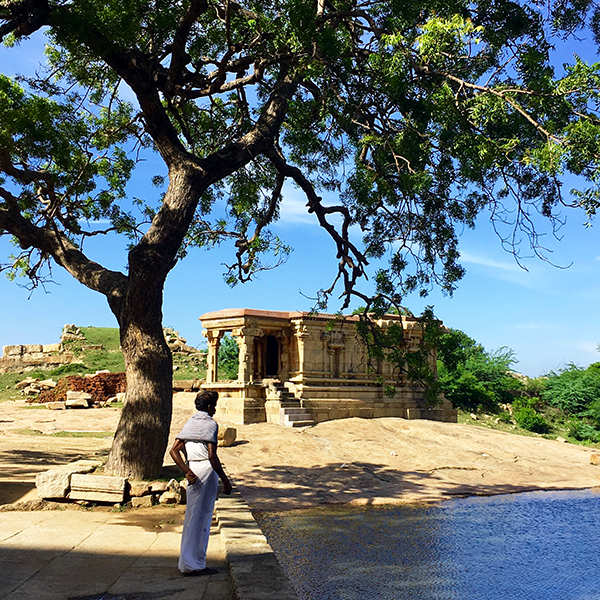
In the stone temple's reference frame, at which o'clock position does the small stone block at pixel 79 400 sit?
The small stone block is roughly at 2 o'clock from the stone temple.

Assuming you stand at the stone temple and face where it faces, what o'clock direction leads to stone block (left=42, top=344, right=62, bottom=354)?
The stone block is roughly at 3 o'clock from the stone temple.

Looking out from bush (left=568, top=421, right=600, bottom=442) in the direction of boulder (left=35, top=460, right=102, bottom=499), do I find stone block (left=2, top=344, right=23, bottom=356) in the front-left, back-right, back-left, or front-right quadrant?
front-right

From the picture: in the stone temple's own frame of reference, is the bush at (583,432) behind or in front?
behind

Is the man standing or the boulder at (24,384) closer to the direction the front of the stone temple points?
the man standing

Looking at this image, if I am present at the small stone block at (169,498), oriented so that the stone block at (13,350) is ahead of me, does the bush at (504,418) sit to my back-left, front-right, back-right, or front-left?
front-right

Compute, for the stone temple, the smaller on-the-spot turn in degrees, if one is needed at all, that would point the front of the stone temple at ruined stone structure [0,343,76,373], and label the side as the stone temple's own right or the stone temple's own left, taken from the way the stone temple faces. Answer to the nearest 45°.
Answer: approximately 90° to the stone temple's own right

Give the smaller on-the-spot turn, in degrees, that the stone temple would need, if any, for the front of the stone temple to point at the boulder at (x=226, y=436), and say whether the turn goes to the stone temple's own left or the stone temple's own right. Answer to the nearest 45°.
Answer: approximately 45° to the stone temple's own left

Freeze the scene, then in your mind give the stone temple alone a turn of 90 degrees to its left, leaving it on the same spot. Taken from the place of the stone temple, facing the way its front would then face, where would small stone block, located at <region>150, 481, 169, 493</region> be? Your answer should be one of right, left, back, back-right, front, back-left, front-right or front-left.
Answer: front-right

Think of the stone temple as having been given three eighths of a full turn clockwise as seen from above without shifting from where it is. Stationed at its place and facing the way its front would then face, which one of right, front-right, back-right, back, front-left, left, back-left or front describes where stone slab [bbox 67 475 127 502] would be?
back

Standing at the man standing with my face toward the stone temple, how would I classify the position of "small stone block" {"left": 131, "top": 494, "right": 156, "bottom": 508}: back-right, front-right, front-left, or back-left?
front-left

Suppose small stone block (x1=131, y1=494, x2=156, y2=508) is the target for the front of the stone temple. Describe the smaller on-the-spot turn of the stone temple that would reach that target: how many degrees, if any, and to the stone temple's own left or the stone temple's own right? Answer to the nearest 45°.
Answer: approximately 45° to the stone temple's own left

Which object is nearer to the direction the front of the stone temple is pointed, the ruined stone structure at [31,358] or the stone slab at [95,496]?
the stone slab

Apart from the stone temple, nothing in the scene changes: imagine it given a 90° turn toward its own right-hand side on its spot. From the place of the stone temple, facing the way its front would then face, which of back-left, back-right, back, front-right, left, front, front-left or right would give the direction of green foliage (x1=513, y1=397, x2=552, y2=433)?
right

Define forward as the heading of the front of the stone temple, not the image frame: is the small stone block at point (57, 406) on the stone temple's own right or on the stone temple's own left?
on the stone temple's own right

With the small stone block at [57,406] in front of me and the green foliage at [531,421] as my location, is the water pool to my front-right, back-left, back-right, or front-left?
front-left

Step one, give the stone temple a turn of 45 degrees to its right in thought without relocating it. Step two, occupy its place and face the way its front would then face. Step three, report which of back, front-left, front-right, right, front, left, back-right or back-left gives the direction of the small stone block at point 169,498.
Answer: left

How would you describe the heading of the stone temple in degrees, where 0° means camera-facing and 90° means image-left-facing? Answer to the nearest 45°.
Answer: approximately 45°

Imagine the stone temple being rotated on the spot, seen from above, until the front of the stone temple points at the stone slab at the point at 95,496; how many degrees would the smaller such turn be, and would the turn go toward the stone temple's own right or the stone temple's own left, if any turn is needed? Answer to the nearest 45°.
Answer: approximately 45° to the stone temple's own left
